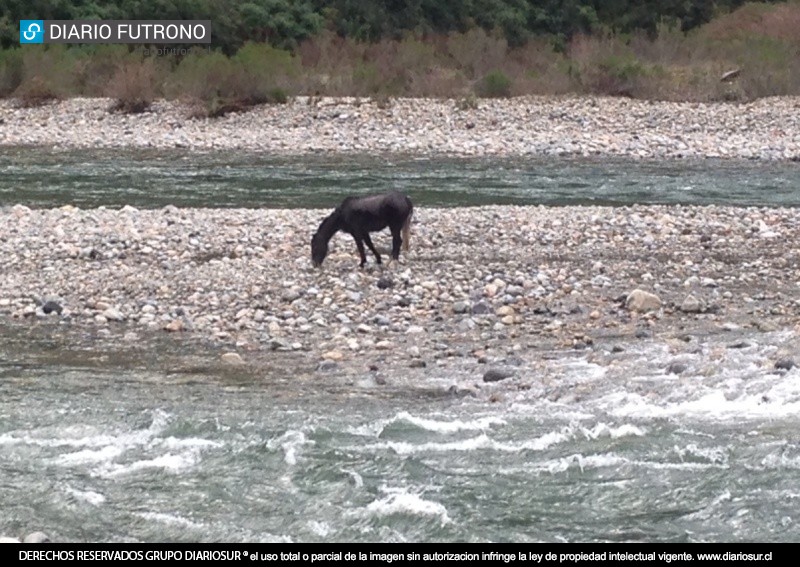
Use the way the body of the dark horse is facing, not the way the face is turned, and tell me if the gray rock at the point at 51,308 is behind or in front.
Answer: in front

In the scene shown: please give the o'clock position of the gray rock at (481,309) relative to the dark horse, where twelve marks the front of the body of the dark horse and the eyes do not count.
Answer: The gray rock is roughly at 8 o'clock from the dark horse.

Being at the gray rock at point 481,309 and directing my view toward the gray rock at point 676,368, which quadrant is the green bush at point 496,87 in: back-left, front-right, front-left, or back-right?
back-left

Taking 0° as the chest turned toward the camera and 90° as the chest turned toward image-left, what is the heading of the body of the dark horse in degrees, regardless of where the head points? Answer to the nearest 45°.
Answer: approximately 90°

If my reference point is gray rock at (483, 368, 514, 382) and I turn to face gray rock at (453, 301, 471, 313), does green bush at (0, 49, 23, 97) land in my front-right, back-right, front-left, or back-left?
front-left

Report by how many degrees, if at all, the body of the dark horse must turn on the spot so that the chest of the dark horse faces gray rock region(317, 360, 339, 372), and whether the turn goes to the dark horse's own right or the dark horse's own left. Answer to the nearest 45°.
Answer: approximately 90° to the dark horse's own left

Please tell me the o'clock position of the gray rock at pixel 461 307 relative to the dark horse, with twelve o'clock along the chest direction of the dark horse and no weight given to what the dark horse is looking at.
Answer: The gray rock is roughly at 8 o'clock from the dark horse.

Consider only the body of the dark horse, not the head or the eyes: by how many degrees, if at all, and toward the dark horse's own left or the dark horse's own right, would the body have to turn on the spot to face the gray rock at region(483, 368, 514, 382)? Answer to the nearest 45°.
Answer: approximately 90° to the dark horse's own left

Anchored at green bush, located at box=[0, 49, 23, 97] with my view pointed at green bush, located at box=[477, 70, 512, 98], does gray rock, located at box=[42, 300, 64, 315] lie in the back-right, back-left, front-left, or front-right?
front-right

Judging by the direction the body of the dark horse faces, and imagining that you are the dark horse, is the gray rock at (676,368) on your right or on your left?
on your left

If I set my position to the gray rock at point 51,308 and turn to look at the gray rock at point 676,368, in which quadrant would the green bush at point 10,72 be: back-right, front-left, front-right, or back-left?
back-left

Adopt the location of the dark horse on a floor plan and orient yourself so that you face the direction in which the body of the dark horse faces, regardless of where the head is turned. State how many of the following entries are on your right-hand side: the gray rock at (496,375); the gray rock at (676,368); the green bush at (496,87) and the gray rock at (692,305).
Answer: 1
